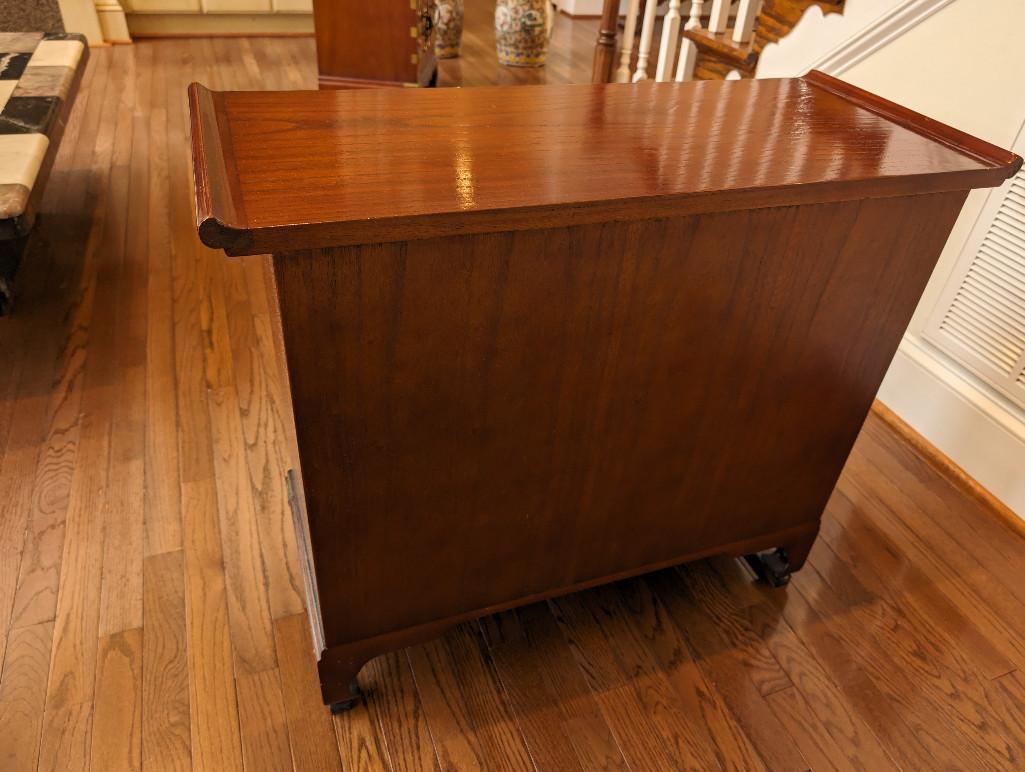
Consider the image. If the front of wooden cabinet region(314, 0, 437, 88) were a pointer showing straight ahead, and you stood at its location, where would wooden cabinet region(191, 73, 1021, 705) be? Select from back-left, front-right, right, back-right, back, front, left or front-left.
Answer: right

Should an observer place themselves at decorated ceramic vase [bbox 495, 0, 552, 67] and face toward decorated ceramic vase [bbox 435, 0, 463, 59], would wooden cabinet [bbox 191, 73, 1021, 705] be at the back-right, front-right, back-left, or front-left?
back-left

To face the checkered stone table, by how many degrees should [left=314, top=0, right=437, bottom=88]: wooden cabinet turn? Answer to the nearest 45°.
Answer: approximately 135° to its right

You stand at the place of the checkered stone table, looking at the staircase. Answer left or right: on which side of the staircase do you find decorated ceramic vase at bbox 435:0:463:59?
left

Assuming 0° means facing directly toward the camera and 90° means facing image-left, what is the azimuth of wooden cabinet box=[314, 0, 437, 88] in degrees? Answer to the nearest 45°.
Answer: approximately 270°
